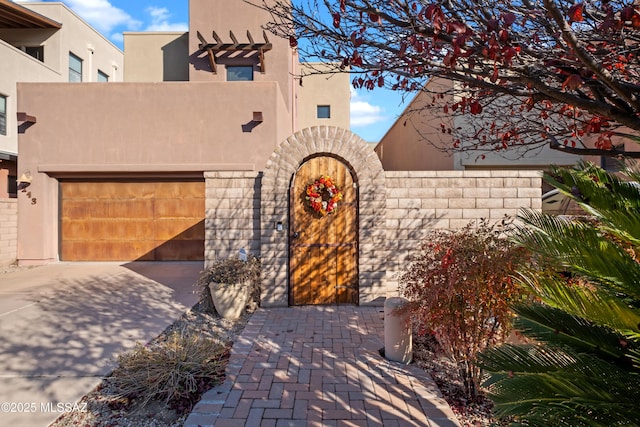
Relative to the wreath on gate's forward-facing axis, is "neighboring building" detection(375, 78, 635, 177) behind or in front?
behind

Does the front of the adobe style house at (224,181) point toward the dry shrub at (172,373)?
yes

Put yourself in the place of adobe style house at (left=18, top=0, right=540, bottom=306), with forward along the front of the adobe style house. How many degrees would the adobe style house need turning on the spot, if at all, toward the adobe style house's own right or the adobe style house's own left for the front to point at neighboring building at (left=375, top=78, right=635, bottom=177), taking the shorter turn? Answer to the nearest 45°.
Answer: approximately 90° to the adobe style house's own left

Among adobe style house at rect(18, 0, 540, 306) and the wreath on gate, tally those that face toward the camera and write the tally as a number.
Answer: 2

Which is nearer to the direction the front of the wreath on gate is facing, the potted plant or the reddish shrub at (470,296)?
the reddish shrub

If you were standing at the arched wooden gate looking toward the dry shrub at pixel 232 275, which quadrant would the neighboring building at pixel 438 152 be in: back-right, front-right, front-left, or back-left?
back-right

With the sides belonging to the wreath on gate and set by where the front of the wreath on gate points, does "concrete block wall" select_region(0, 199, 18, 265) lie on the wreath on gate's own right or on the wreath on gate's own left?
on the wreath on gate's own right

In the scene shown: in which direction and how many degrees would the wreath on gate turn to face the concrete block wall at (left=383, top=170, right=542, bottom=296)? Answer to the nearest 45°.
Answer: approximately 90° to its left

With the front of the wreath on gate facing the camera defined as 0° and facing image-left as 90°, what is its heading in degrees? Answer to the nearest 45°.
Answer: approximately 0°
